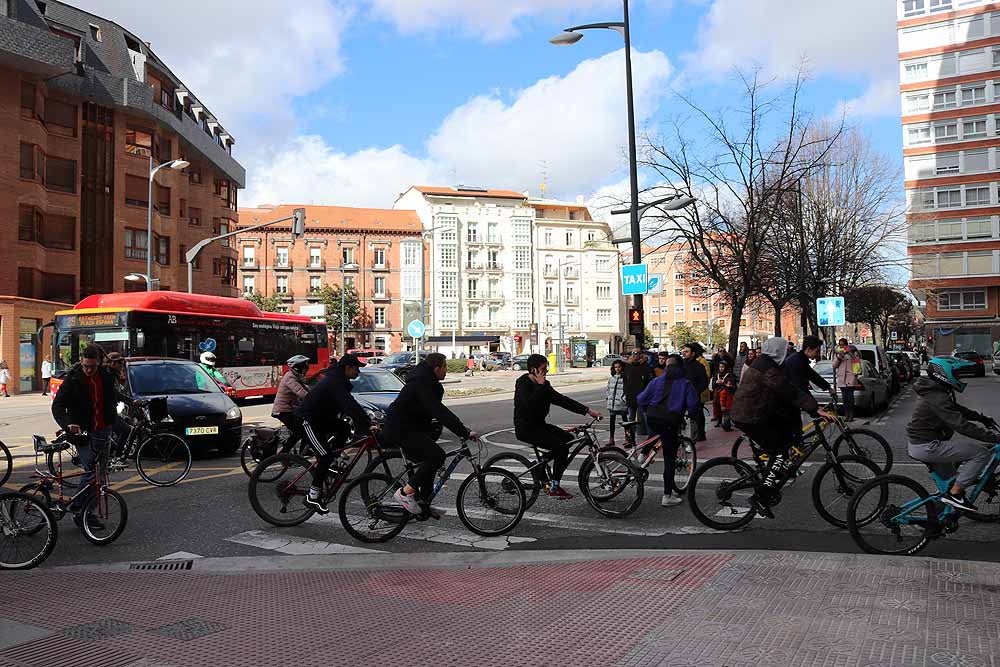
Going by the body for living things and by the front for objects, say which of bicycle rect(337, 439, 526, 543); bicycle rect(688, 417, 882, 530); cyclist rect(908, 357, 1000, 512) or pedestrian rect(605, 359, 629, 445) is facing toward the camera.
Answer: the pedestrian

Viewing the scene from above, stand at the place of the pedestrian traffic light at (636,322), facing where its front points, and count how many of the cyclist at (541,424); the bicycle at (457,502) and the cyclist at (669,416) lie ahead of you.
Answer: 3

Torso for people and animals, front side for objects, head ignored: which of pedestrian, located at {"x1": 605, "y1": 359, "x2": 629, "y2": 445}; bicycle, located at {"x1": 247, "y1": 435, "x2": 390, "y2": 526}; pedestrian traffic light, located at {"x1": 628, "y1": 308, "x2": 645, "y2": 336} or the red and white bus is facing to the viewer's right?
the bicycle

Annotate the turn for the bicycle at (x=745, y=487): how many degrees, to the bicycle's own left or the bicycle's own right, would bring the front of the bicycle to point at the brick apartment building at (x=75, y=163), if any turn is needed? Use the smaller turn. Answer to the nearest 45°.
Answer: approximately 135° to the bicycle's own left

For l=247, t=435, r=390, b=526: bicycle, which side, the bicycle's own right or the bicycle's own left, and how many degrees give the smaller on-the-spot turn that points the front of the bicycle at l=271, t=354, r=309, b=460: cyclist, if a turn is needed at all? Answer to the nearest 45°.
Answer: approximately 90° to the bicycle's own left

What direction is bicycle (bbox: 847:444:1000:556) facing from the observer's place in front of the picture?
facing to the right of the viewer

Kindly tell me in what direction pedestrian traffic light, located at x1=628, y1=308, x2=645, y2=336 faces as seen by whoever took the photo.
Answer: facing the viewer

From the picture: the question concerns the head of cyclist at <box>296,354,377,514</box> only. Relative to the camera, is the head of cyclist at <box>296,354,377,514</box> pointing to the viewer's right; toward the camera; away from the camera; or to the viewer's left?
to the viewer's right

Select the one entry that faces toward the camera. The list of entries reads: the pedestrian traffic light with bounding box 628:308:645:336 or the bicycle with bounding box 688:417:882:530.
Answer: the pedestrian traffic light

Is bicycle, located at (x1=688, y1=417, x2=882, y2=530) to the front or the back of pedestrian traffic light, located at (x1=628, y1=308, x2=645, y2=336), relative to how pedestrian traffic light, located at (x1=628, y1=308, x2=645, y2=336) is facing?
to the front

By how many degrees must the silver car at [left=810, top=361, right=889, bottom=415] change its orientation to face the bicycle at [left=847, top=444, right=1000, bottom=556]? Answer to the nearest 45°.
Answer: approximately 180°

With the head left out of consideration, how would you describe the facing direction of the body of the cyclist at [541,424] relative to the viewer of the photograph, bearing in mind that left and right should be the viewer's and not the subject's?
facing to the right of the viewer

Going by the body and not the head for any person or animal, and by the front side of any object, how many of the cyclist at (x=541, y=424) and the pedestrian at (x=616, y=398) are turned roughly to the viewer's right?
1

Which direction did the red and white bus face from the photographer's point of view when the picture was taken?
facing the viewer and to the left of the viewer

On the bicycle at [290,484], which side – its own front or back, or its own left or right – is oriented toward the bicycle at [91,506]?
back

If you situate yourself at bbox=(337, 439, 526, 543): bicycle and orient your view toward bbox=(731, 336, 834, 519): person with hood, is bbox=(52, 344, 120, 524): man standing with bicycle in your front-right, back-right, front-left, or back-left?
back-left

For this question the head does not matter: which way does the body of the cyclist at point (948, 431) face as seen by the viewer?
to the viewer's right

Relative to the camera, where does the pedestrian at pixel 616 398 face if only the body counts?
toward the camera

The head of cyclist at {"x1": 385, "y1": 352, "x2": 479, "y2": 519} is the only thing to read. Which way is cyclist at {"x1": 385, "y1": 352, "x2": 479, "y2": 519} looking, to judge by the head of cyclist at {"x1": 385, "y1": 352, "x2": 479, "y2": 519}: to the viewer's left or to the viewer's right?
to the viewer's right

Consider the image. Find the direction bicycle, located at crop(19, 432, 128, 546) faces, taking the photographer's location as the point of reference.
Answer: facing the viewer and to the right of the viewer

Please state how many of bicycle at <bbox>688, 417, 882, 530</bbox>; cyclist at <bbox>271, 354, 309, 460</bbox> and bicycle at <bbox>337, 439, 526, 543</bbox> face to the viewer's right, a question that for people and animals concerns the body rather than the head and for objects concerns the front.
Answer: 3

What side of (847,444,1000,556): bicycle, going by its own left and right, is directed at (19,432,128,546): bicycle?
back
